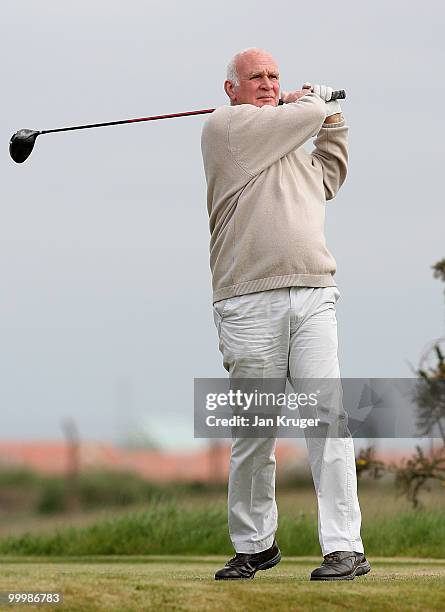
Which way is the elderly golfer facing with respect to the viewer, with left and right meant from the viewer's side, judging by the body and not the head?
facing the viewer and to the right of the viewer

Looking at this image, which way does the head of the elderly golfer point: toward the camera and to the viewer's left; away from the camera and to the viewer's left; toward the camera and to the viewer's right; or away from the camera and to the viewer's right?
toward the camera and to the viewer's right
